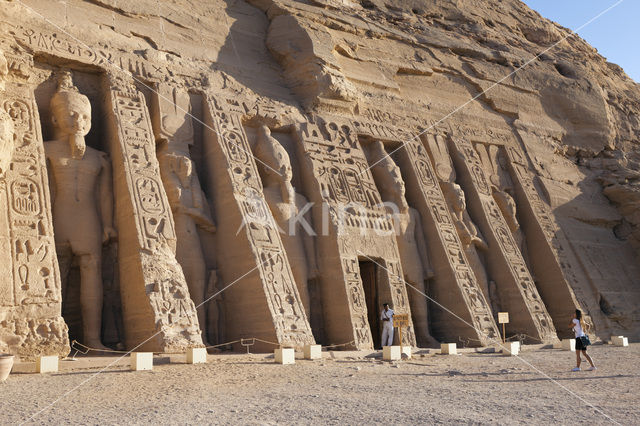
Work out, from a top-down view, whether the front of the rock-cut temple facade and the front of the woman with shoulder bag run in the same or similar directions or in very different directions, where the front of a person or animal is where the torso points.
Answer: very different directions

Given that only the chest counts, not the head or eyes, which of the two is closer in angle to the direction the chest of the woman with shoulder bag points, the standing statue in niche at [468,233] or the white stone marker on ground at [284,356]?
the white stone marker on ground

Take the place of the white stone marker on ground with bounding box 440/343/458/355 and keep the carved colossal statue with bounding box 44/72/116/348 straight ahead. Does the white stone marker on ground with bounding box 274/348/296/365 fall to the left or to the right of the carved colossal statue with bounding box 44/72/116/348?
left

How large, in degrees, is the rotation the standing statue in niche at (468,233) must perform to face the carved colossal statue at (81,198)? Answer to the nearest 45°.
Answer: approximately 90° to its right

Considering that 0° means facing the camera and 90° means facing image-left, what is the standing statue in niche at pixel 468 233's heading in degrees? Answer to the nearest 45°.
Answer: approximately 315°

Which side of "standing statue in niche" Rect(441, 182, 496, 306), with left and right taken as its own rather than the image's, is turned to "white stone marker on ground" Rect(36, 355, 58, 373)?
right

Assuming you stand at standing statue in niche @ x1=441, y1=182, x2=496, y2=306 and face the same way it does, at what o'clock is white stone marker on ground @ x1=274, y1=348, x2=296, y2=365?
The white stone marker on ground is roughly at 2 o'clock from the standing statue in niche.
